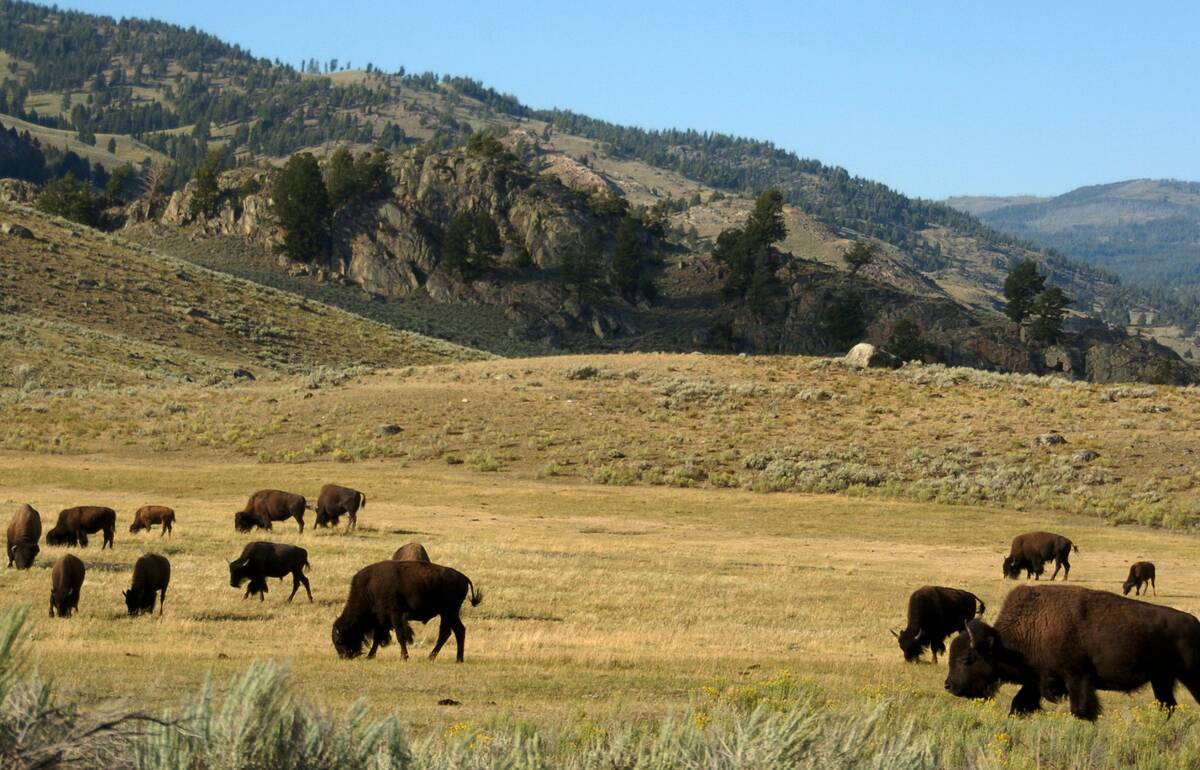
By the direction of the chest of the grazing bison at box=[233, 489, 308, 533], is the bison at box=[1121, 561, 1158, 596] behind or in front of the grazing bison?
behind

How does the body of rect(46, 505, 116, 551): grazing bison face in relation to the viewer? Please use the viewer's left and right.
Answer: facing to the left of the viewer

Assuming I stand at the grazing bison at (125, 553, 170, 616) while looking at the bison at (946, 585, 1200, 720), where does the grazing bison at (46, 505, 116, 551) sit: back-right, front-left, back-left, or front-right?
back-left

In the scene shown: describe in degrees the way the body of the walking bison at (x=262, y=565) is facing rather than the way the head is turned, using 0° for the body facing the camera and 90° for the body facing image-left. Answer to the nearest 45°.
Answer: approximately 90°

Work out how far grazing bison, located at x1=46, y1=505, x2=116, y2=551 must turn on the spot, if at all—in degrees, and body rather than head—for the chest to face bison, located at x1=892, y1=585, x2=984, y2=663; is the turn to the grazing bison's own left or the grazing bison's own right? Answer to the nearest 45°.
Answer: approximately 135° to the grazing bison's own left

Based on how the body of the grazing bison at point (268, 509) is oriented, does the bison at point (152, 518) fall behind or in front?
in front

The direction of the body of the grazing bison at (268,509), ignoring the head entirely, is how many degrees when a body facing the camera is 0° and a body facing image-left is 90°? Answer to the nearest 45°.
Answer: approximately 90°

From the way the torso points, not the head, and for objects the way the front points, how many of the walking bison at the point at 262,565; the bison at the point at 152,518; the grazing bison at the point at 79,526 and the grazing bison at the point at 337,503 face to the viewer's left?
4

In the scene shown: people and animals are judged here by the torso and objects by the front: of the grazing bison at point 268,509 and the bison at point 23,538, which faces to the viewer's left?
the grazing bison

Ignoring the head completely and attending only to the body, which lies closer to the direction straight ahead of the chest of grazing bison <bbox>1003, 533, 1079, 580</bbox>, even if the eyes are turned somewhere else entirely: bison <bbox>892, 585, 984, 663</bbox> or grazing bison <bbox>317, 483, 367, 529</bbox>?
the grazing bison

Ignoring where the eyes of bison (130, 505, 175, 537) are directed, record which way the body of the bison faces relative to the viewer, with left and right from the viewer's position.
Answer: facing to the left of the viewer

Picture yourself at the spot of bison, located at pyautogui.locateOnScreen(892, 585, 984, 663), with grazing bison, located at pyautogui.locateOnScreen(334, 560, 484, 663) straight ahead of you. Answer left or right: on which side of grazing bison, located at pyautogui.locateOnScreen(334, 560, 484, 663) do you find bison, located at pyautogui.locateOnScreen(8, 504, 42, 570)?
right

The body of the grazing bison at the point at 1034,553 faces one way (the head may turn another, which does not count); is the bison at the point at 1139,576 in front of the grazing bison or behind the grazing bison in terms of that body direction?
behind

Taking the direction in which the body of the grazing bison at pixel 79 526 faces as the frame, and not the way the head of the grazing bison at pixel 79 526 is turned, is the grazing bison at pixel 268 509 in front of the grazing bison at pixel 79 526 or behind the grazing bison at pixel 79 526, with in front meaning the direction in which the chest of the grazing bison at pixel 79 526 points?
behind

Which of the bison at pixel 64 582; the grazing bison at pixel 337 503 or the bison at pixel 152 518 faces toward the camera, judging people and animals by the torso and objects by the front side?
the bison at pixel 64 582

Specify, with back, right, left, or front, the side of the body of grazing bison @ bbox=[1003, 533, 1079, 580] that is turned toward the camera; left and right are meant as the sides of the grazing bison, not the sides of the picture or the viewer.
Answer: left

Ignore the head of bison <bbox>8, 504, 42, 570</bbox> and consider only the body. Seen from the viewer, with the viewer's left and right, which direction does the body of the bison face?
facing the viewer

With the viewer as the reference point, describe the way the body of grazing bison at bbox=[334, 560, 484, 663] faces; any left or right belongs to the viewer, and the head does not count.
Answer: facing to the left of the viewer
